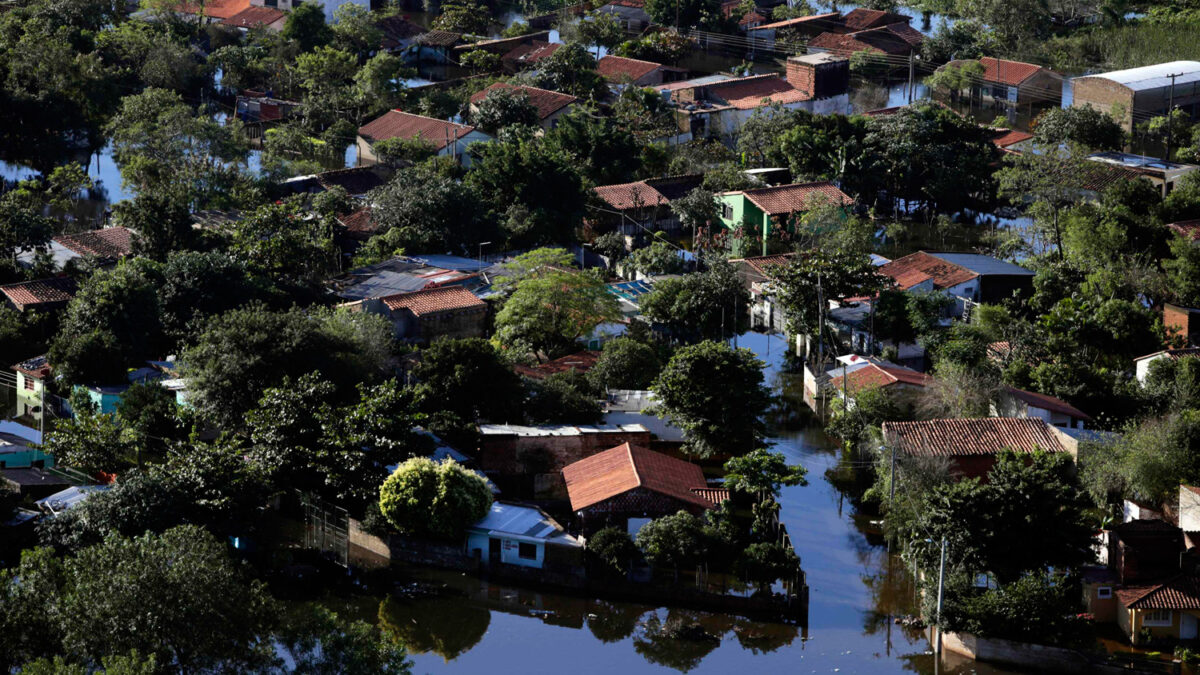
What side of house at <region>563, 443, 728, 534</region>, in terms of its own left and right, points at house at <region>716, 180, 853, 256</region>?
back

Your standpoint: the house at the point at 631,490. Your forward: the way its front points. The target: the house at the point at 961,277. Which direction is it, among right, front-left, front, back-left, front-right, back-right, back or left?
back-left

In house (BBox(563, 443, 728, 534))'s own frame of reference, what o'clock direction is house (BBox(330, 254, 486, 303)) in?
house (BBox(330, 254, 486, 303)) is roughly at 5 o'clock from house (BBox(563, 443, 728, 534)).

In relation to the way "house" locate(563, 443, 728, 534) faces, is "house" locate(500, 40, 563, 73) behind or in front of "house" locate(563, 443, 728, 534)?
behind

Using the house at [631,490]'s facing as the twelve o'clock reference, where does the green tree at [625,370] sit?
The green tree is roughly at 6 o'clock from the house.

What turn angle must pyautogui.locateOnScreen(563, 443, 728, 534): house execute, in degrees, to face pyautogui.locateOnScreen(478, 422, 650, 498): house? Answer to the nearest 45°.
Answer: approximately 135° to its right

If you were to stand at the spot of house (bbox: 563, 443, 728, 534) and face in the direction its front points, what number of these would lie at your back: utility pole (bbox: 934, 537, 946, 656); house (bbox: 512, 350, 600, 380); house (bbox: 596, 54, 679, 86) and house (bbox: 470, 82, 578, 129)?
3

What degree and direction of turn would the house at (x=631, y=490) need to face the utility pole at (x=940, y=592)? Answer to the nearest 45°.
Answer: approximately 45° to its left

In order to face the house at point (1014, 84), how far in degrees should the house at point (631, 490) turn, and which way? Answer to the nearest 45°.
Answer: approximately 135° to its left

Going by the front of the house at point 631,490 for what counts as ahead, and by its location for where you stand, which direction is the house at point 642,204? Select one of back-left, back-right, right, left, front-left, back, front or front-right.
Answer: back

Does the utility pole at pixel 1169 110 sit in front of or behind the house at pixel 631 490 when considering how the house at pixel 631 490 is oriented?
behind

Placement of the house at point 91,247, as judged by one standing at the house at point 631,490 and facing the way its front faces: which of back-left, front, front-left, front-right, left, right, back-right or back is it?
back-right

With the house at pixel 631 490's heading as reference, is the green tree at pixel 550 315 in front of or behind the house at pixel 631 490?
behind

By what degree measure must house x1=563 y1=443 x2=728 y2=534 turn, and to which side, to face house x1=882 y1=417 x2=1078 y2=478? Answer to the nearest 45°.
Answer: approximately 90° to its left

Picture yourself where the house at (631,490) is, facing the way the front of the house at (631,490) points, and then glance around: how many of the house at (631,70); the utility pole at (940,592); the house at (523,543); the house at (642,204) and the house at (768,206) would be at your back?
3

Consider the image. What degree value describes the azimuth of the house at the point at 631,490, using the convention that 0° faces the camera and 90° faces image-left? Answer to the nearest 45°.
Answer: approximately 0°

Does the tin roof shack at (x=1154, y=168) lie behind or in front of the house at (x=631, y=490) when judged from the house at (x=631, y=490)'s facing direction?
behind

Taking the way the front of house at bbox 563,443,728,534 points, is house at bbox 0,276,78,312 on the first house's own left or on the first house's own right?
on the first house's own right
